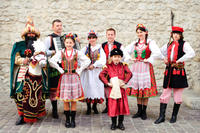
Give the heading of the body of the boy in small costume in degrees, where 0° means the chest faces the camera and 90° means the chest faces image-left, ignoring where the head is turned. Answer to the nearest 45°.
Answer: approximately 0°

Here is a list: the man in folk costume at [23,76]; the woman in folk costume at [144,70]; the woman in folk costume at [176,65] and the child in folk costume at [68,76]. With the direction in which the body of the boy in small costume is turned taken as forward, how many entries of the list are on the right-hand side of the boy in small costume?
2

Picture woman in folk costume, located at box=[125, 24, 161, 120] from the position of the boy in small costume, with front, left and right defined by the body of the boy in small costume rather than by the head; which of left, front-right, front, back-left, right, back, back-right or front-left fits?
back-left

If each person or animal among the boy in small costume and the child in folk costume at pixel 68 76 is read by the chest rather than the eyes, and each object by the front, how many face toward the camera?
2

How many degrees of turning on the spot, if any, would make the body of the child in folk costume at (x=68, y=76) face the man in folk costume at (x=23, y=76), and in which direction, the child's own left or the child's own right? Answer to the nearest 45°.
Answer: approximately 90° to the child's own right

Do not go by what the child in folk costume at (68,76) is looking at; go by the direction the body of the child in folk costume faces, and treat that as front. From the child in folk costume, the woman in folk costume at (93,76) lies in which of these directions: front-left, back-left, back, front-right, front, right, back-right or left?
back-left

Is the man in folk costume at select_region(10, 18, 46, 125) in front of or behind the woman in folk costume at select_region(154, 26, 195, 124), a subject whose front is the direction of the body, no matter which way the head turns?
in front

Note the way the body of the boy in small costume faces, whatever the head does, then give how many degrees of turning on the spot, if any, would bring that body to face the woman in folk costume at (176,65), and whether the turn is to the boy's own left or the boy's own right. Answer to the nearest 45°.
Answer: approximately 135° to the boy's own left
